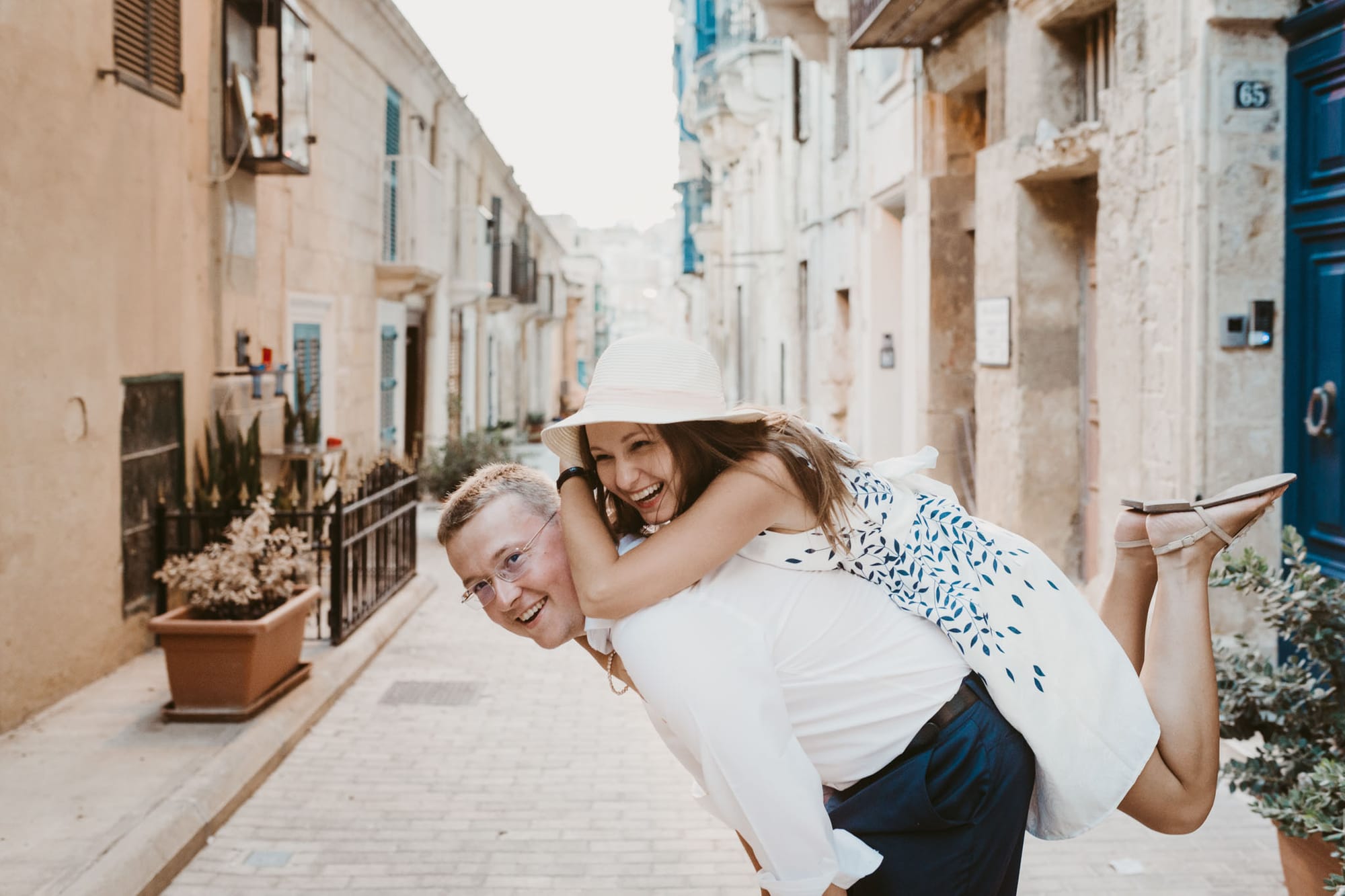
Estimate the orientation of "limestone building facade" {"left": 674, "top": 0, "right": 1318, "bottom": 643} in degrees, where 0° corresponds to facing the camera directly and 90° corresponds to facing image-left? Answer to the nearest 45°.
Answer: approximately 45°

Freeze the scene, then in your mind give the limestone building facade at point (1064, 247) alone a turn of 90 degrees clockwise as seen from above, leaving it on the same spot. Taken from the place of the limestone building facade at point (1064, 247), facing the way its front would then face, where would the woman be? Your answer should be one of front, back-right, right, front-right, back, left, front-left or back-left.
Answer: back-left

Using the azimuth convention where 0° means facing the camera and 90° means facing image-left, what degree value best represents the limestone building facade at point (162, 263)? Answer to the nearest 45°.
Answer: approximately 315°

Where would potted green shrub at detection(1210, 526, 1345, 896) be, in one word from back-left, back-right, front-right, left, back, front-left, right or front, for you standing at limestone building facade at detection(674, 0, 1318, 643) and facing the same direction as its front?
front-left

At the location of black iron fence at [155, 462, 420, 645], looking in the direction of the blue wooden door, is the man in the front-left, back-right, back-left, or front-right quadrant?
front-right

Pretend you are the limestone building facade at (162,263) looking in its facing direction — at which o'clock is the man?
The man is roughly at 1 o'clock from the limestone building facade.

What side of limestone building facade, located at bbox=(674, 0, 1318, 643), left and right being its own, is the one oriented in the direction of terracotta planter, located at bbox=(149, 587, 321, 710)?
front

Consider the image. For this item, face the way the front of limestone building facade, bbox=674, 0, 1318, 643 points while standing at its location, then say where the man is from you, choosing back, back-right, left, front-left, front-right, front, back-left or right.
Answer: front-left

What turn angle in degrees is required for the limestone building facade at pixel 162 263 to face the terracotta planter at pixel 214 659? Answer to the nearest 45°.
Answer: approximately 45° to its right

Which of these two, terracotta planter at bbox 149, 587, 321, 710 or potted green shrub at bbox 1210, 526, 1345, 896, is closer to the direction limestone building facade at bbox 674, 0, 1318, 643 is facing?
the terracotta planter

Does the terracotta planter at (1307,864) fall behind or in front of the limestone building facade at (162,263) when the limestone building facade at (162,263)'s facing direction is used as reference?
in front
